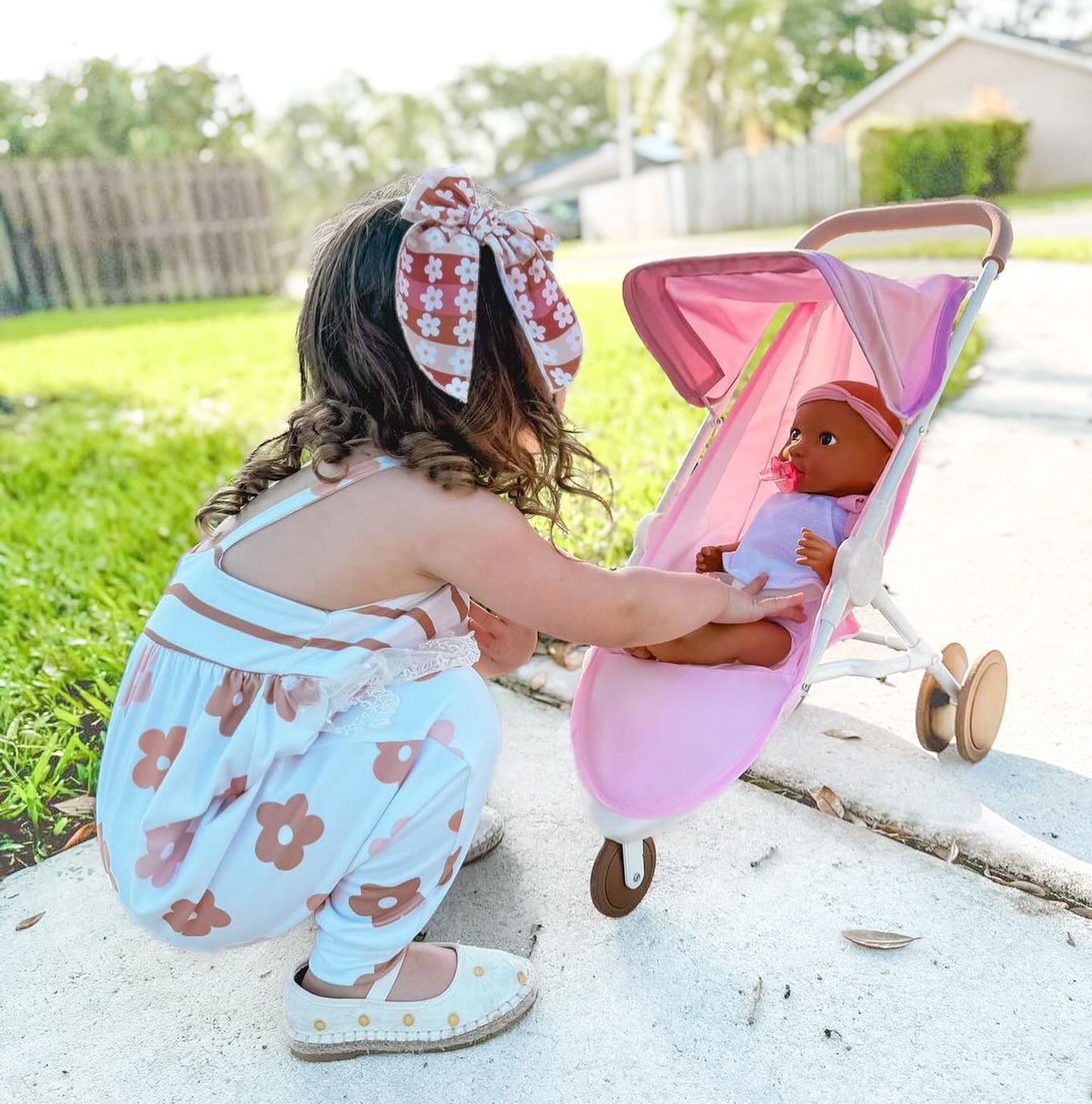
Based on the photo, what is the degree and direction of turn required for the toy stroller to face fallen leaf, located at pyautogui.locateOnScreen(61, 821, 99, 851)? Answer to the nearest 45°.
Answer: approximately 45° to its right

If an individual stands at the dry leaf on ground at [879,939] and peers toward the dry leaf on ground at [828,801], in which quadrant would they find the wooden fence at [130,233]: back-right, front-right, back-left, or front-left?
front-left

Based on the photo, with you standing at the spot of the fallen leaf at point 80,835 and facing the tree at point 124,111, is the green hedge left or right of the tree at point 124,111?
right

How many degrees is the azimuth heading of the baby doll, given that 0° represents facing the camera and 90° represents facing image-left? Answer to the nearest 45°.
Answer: approximately 45°

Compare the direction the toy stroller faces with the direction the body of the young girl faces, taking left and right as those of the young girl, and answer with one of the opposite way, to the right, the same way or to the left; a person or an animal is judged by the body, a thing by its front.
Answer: the opposite way

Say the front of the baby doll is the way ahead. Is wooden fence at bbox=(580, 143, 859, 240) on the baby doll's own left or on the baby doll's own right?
on the baby doll's own right

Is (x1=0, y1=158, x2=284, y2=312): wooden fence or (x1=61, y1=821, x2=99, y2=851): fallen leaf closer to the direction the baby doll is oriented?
the fallen leaf

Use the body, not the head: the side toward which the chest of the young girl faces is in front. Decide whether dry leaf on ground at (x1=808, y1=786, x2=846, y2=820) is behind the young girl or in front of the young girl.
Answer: in front

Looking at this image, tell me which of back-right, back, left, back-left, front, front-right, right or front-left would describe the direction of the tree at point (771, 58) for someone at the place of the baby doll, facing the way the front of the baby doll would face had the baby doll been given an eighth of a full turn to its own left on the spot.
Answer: back

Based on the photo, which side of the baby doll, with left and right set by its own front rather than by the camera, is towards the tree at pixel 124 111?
right

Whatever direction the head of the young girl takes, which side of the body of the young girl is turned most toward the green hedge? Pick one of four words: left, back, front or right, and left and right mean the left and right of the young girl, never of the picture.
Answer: front

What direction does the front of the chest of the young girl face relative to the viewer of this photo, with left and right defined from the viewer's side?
facing away from the viewer and to the right of the viewer

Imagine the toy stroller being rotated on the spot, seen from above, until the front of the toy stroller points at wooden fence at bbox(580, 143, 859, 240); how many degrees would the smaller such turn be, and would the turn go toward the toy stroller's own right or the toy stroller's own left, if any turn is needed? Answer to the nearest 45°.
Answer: approximately 135° to the toy stroller's own right

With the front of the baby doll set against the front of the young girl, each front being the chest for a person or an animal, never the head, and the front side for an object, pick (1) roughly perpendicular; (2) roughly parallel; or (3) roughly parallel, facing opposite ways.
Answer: roughly parallel, facing opposite ways

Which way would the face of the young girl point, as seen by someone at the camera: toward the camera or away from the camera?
away from the camera

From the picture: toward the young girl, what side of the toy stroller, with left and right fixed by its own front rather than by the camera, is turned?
front

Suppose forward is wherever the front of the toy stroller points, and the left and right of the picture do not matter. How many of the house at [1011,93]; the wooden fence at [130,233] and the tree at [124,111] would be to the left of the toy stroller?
0
